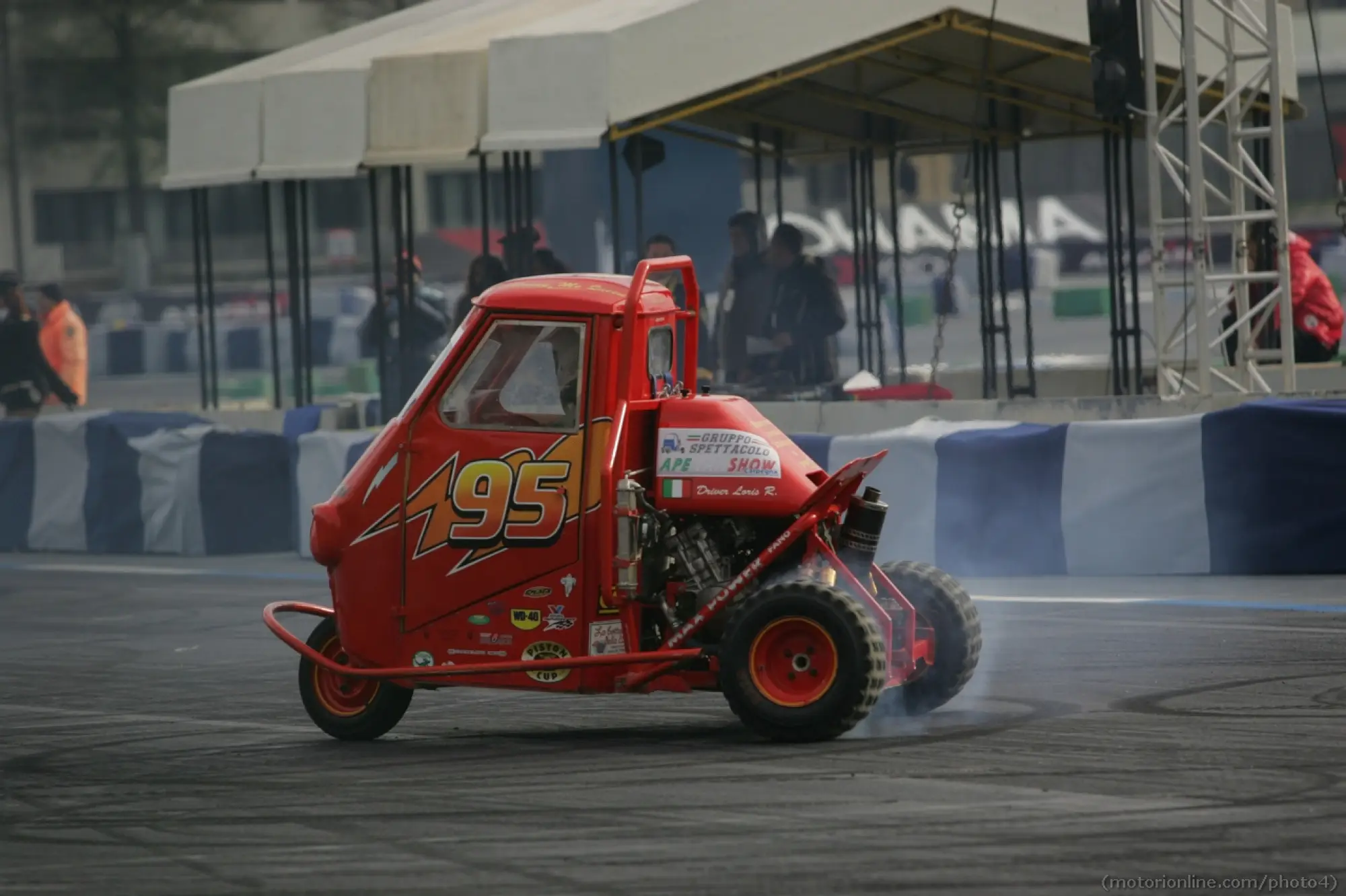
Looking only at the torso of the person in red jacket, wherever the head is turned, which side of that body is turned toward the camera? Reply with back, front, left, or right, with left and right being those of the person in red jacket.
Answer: left

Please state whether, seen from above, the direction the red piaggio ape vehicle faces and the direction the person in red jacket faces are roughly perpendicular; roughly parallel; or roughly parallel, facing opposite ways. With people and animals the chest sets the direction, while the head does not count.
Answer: roughly parallel

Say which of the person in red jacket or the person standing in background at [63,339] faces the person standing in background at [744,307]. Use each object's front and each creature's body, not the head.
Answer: the person in red jacket

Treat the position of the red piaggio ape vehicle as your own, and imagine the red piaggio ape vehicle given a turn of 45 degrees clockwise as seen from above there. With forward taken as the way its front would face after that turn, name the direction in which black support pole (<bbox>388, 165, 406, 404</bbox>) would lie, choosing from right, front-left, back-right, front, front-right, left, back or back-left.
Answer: front-right

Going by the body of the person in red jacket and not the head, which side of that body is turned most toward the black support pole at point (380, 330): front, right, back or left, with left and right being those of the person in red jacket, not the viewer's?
front

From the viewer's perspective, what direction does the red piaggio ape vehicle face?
to the viewer's left

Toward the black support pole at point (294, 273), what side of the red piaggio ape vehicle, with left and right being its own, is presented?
right

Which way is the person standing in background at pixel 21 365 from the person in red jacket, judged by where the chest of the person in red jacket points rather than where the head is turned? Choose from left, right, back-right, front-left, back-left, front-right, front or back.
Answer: front

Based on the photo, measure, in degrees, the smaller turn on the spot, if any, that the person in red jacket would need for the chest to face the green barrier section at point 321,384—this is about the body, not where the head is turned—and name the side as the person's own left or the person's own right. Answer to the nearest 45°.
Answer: approximately 45° to the person's own right

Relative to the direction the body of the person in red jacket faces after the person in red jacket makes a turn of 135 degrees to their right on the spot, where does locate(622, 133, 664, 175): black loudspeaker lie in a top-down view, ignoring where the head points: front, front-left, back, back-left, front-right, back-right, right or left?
back-left

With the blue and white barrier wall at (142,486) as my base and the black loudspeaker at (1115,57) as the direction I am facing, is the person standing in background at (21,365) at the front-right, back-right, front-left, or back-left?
back-left

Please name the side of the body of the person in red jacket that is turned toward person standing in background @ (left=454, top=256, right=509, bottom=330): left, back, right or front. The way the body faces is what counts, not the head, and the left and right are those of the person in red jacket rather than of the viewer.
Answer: front
